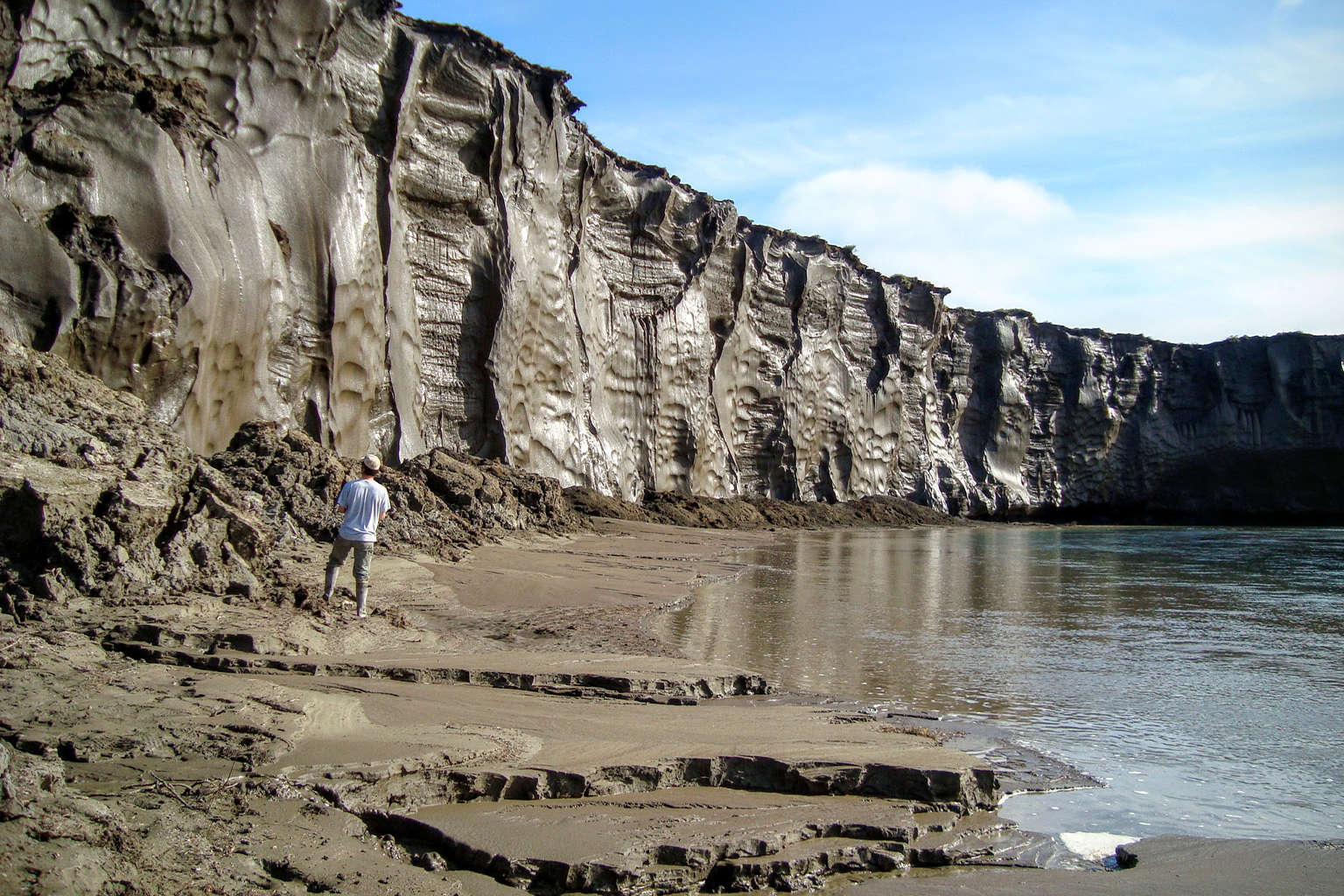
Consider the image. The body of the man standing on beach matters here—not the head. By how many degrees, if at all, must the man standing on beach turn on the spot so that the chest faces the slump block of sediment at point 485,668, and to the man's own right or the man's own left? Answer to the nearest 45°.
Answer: approximately 180°

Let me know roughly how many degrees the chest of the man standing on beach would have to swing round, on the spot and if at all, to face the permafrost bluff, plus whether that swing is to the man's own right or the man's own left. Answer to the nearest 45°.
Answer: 0° — they already face it

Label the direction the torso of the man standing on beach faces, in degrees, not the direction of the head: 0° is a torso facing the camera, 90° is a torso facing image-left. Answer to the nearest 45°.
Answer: approximately 180°

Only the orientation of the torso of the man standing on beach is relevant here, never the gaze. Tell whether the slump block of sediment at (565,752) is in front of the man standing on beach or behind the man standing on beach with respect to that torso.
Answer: behind

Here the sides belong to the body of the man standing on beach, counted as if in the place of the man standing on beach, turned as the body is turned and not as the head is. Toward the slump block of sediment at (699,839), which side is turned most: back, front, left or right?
back
